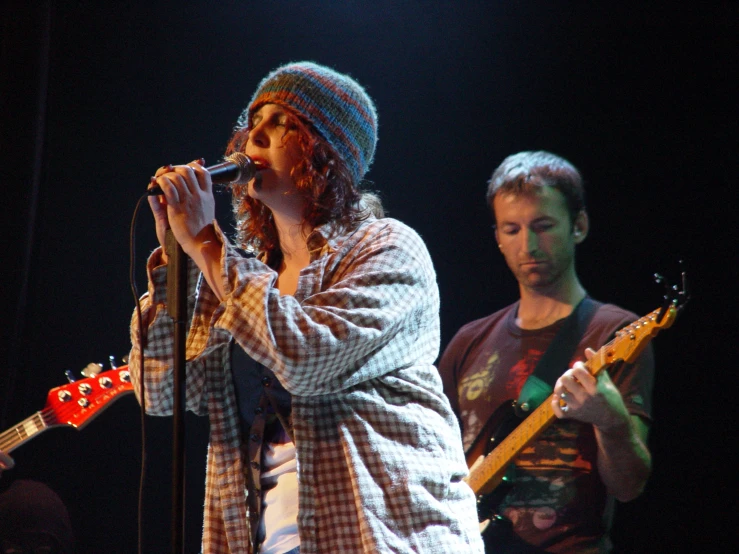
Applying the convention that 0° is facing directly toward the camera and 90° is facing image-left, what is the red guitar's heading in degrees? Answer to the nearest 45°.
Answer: approximately 0°

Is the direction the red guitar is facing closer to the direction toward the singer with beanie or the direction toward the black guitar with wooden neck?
the singer with beanie

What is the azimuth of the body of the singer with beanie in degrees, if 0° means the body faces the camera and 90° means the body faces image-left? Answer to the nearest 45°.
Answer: approximately 45°

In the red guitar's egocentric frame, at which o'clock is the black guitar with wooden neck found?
The black guitar with wooden neck is roughly at 10 o'clock from the red guitar.

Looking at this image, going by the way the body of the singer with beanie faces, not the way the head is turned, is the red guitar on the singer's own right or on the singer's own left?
on the singer's own right

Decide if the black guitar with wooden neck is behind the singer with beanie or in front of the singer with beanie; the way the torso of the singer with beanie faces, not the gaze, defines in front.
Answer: behind
